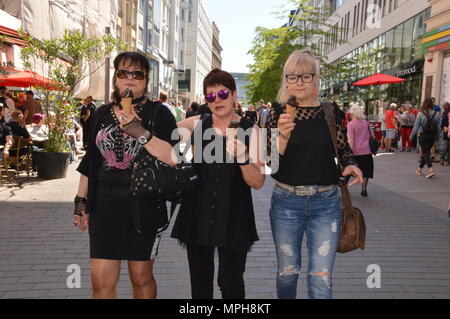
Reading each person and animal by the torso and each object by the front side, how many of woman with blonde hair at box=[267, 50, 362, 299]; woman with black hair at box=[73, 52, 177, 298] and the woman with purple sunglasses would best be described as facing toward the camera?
3

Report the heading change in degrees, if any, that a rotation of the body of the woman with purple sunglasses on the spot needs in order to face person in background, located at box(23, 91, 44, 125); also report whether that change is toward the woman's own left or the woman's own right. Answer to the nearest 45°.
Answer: approximately 135° to the woman's own right

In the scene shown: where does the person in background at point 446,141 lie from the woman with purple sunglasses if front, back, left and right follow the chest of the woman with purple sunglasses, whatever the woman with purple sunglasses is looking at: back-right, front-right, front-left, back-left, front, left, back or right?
back-left

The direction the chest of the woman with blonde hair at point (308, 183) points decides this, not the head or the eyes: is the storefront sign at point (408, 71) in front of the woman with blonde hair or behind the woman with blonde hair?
behind

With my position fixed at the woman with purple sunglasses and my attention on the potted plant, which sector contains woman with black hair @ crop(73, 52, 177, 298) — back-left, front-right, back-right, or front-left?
front-left

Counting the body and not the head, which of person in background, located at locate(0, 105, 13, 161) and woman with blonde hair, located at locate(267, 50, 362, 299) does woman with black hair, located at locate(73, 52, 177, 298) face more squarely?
the woman with blonde hair

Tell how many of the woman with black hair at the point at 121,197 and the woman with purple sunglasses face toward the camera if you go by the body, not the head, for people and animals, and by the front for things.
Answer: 2

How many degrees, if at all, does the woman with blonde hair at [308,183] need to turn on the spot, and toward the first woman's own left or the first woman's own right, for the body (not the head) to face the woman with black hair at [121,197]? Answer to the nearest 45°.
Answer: approximately 90° to the first woman's own right

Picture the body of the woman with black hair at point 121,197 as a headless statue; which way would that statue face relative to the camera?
toward the camera

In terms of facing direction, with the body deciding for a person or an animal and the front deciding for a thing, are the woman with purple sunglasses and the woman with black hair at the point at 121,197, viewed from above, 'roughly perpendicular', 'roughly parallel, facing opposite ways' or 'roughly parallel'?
roughly parallel

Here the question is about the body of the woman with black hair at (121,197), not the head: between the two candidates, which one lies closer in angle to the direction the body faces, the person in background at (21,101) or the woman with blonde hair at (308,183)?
the woman with blonde hair

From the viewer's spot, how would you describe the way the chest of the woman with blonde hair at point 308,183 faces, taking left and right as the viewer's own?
facing the viewer

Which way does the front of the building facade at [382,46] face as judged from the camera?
facing the viewer and to the left of the viewer

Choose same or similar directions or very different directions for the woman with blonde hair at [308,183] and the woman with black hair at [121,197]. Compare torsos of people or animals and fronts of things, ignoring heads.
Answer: same or similar directions

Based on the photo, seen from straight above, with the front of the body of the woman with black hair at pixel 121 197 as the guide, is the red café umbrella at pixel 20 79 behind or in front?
behind

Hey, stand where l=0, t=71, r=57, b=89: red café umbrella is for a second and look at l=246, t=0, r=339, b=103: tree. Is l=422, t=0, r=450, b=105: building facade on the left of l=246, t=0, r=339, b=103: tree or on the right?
right

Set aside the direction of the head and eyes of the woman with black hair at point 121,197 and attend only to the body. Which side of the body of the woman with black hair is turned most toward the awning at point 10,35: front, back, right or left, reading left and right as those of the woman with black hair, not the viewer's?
back
